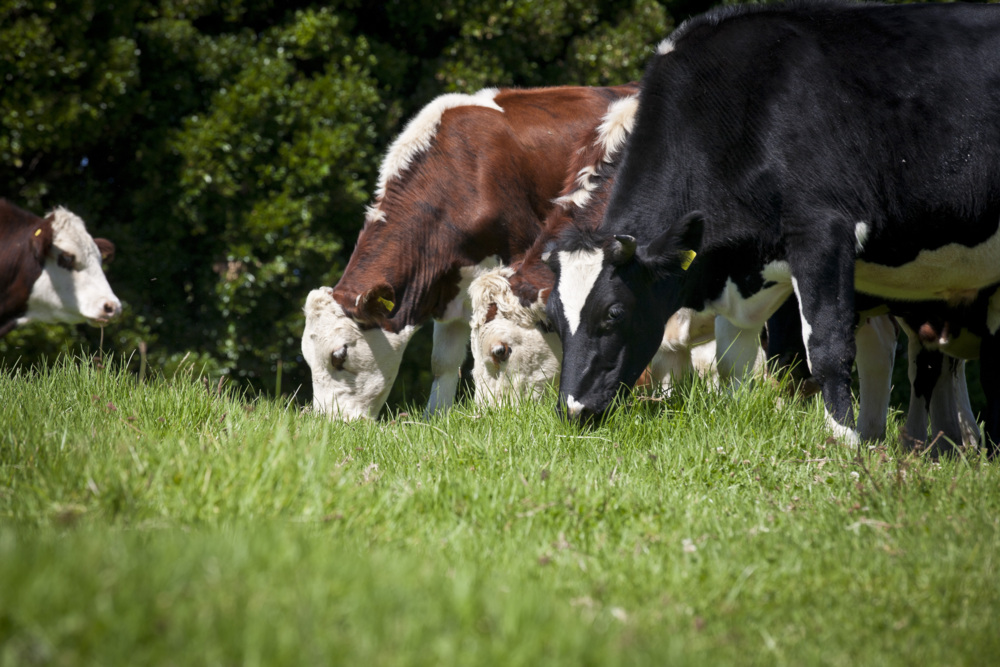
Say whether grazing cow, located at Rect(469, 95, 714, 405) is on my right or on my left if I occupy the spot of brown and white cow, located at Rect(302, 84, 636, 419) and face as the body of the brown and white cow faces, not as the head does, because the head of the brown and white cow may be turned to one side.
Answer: on my left

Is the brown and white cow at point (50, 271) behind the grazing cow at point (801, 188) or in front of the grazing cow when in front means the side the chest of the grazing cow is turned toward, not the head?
in front

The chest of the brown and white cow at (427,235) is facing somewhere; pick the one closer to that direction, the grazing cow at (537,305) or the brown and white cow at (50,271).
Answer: the brown and white cow

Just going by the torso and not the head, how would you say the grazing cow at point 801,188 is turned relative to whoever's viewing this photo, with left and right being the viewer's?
facing to the left of the viewer

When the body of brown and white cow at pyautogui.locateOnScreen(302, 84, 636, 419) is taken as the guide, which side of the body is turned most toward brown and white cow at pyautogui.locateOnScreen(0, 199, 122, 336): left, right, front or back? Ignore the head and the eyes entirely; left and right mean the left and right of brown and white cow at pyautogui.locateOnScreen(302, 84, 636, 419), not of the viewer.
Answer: front

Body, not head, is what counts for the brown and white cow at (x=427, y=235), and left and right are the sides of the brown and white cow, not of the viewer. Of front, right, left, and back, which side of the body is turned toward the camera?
left

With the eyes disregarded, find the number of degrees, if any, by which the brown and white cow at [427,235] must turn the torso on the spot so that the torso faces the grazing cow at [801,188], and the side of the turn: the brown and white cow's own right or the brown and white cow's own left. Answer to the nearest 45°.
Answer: approximately 135° to the brown and white cow's own left

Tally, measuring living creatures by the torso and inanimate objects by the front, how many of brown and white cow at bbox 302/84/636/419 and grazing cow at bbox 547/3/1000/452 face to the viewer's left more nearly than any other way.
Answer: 2

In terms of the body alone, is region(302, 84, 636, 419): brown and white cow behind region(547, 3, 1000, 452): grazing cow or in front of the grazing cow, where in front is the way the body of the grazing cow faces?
in front
